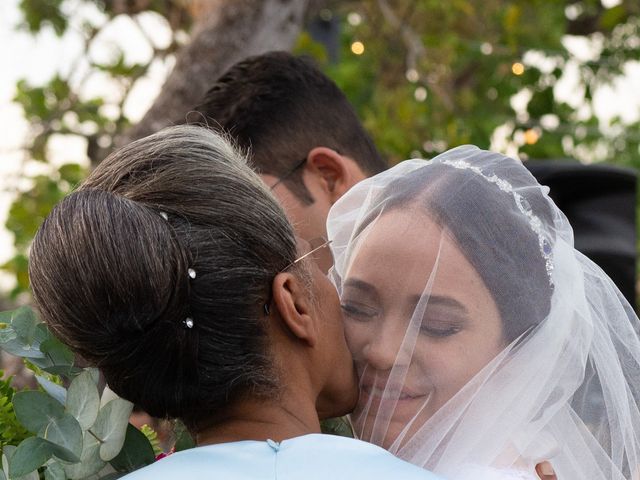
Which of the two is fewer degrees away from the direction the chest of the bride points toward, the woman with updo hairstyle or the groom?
the woman with updo hairstyle

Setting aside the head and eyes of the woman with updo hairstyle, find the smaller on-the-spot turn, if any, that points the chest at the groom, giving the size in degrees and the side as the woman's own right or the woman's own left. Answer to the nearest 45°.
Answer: approximately 45° to the woman's own left

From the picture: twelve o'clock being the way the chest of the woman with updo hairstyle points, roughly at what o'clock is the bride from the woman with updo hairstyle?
The bride is roughly at 1 o'clock from the woman with updo hairstyle.

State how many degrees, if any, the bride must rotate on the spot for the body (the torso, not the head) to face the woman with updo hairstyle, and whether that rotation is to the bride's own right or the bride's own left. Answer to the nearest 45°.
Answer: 0° — they already face them
